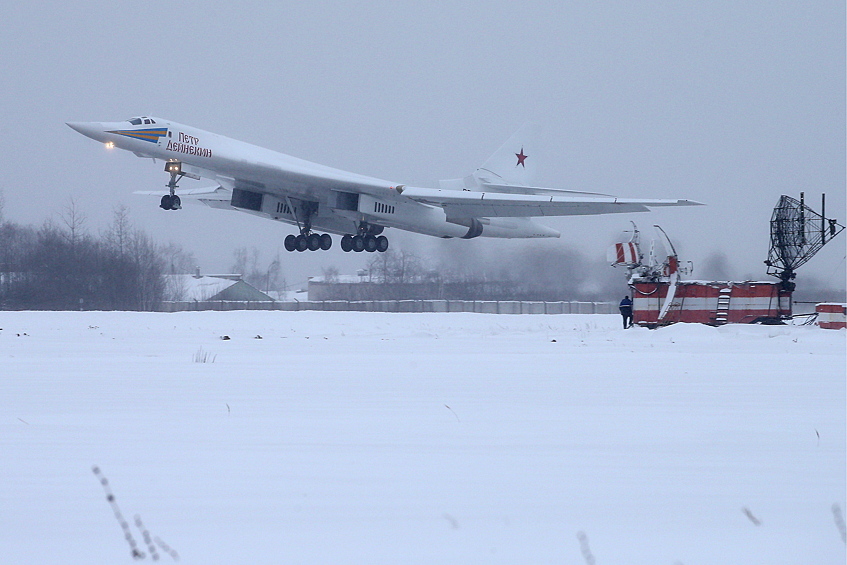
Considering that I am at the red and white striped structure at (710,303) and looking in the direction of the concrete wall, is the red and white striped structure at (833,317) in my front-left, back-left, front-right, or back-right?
back-right

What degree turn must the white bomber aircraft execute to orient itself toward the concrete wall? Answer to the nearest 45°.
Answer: approximately 135° to its right

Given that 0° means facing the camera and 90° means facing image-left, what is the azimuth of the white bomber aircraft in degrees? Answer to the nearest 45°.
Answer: approximately 45°
